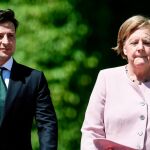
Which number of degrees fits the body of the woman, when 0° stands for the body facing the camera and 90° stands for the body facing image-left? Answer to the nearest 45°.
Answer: approximately 0°

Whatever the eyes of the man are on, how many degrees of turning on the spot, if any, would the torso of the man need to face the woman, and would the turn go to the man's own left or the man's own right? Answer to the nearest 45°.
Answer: approximately 90° to the man's own left

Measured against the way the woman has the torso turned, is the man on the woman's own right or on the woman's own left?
on the woman's own right

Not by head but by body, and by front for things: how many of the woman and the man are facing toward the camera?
2

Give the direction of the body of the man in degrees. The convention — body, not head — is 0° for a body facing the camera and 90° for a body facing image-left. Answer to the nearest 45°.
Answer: approximately 0°
